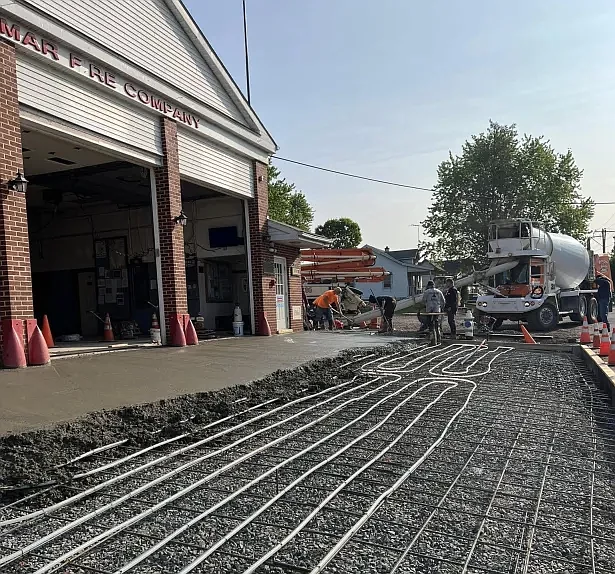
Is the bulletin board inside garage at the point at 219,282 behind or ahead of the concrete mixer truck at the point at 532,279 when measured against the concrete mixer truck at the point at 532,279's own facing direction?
ahead

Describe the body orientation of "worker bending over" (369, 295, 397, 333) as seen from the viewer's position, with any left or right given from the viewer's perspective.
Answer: facing to the left of the viewer

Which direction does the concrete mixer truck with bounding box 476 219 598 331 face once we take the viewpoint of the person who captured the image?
facing the viewer and to the left of the viewer

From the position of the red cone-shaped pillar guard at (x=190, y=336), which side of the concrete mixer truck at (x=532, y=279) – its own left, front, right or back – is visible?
front

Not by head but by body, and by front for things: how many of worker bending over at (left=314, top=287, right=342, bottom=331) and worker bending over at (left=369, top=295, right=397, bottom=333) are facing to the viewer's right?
1

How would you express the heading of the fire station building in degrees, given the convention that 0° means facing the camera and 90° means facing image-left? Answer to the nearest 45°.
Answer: approximately 315°

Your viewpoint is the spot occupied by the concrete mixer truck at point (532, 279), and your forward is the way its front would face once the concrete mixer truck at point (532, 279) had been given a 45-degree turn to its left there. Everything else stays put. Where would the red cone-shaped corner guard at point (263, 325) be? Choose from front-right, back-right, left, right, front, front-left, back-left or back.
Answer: front-right

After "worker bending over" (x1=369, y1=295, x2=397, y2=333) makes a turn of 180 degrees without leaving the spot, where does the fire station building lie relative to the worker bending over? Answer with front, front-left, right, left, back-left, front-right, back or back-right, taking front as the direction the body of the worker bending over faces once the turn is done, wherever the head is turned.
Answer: back-right

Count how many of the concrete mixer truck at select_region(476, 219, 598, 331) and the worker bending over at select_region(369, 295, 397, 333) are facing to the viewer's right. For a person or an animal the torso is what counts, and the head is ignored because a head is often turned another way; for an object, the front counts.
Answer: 0

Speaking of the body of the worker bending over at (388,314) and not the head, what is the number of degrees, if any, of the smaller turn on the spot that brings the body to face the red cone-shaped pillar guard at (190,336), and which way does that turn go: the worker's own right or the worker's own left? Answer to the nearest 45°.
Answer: approximately 45° to the worker's own left

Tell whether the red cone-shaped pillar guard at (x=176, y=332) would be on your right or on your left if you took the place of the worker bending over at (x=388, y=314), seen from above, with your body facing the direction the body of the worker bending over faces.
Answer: on your left

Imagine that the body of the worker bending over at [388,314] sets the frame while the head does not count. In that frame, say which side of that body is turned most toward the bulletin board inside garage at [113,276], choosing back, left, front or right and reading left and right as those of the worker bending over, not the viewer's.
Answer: front
